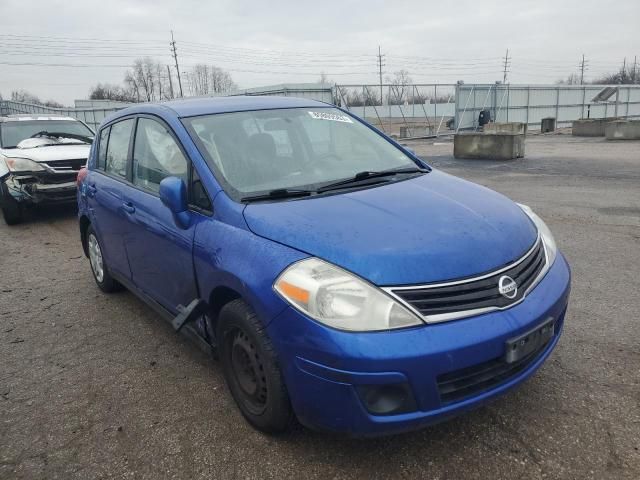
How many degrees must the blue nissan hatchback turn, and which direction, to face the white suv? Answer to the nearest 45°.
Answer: approximately 180°

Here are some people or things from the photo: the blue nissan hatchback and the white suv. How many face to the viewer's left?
0

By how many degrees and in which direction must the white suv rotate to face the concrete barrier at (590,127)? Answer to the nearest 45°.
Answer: approximately 45° to its left

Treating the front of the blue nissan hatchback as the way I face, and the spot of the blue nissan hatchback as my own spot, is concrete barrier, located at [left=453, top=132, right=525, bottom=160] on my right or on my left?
on my left

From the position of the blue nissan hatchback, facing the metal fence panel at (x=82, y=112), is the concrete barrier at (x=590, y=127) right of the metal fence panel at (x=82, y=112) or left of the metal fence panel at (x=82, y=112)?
right

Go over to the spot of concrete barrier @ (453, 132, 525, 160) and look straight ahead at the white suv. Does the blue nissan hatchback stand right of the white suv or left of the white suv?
left

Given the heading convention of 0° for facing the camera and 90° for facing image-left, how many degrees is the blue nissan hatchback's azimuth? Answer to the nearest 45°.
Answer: approximately 315°

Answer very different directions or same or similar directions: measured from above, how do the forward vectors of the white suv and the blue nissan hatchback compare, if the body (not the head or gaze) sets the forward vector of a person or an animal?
same or similar directions

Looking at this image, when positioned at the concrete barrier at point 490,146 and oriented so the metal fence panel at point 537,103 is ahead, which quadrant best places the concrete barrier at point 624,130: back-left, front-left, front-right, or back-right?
front-right

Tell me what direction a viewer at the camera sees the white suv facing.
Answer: facing the viewer and to the right of the viewer

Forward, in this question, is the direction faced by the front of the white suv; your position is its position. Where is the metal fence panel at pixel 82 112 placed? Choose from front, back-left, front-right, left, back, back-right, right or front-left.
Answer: back-left
